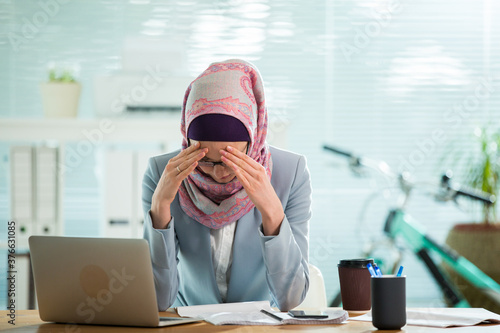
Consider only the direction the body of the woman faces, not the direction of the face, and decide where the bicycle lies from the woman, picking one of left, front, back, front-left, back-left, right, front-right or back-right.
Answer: back-left

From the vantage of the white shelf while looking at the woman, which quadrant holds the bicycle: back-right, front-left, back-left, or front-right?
front-left

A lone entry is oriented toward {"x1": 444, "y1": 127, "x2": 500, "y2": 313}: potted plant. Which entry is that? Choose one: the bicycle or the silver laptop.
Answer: the silver laptop

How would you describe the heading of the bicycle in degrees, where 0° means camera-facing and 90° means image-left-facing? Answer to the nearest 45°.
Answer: approximately 45°

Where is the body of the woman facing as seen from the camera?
toward the camera

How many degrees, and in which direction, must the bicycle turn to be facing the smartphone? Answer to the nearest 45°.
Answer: approximately 45° to its left

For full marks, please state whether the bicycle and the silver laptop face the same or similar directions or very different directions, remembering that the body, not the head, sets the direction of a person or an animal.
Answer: very different directions

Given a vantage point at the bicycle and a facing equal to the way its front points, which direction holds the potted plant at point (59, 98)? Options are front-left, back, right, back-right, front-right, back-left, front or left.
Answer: front-right

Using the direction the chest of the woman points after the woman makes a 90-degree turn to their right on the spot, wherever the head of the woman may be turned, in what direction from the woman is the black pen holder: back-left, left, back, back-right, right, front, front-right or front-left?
back-left

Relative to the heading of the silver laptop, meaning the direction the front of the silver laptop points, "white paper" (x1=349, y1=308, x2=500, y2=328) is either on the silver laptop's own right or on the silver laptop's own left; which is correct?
on the silver laptop's own right

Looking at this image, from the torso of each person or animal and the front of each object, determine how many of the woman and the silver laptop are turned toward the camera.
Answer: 1

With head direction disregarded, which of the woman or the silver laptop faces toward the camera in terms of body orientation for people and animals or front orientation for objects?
the woman

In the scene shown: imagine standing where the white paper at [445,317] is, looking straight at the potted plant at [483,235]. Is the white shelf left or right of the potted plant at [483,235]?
left

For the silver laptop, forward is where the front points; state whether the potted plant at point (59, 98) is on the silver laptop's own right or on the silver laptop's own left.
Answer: on the silver laptop's own left

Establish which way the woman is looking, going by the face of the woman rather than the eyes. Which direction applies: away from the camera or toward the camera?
toward the camera

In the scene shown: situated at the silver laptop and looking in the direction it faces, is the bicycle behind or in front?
in front

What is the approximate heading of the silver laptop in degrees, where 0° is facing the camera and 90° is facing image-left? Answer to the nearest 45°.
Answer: approximately 225°
